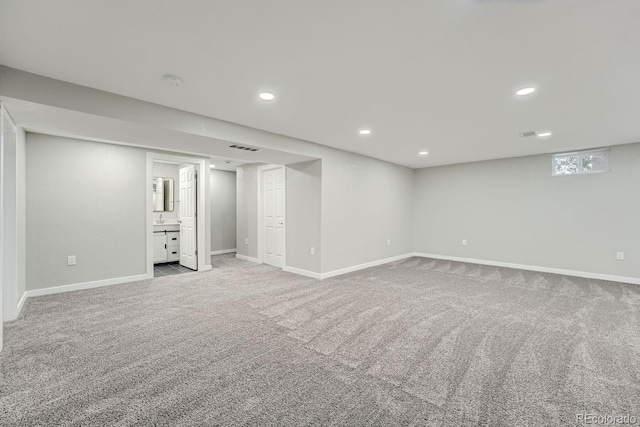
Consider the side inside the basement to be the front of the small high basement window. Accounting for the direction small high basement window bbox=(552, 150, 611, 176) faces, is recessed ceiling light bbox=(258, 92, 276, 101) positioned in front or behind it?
in front

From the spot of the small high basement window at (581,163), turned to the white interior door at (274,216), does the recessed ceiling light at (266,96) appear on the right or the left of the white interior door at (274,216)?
left

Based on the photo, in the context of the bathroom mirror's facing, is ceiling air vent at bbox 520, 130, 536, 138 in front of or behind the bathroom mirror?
in front

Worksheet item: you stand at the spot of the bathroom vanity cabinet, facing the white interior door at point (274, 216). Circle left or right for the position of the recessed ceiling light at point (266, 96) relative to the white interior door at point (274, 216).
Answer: right

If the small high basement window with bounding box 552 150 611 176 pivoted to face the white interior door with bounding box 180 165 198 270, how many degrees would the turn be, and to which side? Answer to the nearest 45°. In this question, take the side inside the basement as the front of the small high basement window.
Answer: approximately 45° to its right

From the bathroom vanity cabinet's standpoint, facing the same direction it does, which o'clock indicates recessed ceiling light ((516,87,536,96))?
The recessed ceiling light is roughly at 11 o'clock from the bathroom vanity cabinet.

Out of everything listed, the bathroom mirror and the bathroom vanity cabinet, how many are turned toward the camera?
2

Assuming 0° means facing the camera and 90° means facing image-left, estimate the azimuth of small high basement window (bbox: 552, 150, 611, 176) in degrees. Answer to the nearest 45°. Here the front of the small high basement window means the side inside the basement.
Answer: approximately 0°
